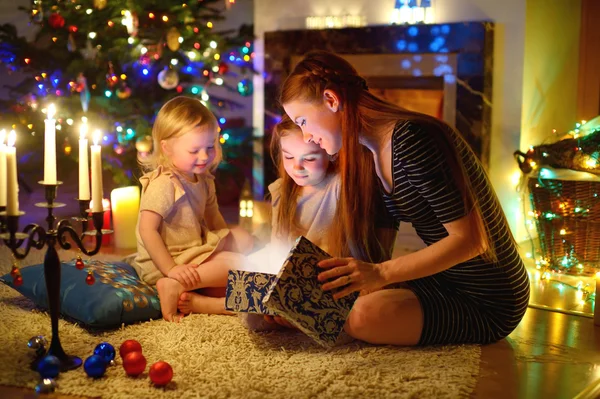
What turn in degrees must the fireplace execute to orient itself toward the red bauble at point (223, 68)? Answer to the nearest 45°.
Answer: approximately 90° to its right

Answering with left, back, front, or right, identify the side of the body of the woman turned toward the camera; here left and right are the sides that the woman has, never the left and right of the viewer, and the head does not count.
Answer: left

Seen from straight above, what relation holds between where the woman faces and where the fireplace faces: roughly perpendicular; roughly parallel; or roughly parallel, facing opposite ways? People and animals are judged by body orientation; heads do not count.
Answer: roughly perpendicular

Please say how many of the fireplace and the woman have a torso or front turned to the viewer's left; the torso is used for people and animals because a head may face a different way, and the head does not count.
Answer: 1

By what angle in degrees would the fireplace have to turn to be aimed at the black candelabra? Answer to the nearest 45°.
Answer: approximately 45° to its right

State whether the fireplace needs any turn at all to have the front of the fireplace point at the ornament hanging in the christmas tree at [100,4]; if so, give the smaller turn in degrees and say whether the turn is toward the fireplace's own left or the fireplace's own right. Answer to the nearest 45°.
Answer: approximately 90° to the fireplace's own right

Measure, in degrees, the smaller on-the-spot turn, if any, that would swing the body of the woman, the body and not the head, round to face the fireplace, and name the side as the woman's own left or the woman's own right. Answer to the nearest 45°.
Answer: approximately 90° to the woman's own right

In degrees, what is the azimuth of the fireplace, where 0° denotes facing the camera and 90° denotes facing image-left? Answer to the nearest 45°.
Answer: approximately 0°

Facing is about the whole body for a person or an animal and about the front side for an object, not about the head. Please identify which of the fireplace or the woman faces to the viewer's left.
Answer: the woman

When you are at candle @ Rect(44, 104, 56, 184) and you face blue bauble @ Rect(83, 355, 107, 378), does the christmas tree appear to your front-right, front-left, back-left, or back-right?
back-left

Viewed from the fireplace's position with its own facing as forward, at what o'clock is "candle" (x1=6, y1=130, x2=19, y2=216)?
The candle is roughly at 1 o'clock from the fireplace.
